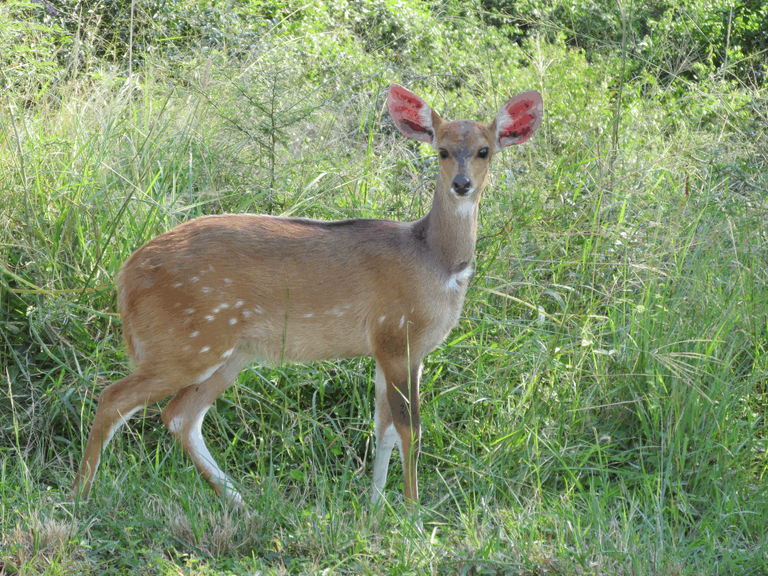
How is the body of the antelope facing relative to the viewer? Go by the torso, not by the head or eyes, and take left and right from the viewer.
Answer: facing to the right of the viewer
